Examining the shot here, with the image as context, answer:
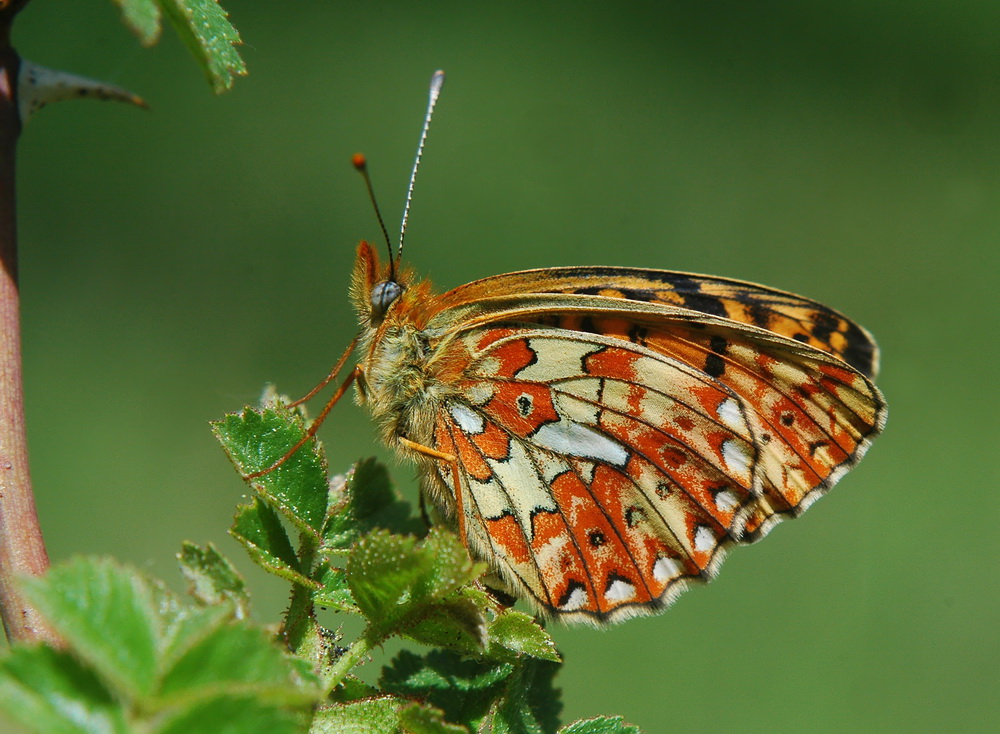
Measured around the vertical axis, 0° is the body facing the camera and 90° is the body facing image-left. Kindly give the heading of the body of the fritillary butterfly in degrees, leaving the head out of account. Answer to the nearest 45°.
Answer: approximately 90°
